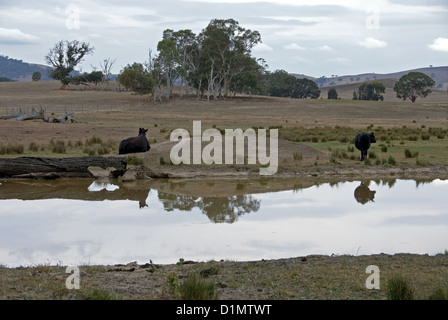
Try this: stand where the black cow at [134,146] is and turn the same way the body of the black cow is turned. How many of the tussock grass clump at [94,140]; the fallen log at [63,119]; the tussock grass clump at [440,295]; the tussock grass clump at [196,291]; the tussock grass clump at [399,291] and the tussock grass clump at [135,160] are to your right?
4

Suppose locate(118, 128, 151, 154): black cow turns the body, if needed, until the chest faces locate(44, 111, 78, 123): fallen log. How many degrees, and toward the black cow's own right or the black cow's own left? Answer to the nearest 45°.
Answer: approximately 90° to the black cow's own left

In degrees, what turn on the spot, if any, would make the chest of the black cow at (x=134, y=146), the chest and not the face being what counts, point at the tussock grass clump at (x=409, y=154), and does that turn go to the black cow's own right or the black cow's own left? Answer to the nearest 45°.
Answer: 0° — it already faces it

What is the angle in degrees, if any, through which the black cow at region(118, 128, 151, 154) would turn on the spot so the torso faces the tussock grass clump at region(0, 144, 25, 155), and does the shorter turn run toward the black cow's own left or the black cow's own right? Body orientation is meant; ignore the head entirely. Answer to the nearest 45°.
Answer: approximately 180°

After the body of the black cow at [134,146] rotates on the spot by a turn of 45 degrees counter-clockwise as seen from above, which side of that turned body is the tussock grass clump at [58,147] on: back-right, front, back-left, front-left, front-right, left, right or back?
left

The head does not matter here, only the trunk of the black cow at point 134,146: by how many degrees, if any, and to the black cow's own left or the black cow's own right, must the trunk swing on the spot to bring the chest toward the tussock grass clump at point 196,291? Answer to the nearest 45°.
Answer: approximately 90° to the black cow's own right

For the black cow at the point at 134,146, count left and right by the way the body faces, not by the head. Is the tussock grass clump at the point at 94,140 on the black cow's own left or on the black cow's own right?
on the black cow's own left

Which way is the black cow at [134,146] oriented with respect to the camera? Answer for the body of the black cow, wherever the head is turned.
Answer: to the viewer's right

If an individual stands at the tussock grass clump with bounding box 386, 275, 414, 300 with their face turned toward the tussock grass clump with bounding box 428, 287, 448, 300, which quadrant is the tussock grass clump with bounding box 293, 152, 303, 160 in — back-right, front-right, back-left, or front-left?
back-left

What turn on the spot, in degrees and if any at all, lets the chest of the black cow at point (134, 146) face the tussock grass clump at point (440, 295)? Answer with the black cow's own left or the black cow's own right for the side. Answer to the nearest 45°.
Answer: approximately 90° to the black cow's own right

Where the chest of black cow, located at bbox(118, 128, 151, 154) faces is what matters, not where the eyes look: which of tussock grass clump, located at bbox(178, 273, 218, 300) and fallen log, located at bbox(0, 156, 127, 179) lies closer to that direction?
the tussock grass clump
